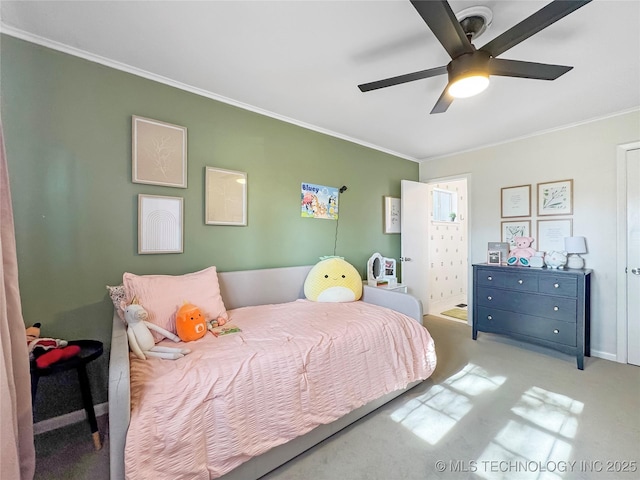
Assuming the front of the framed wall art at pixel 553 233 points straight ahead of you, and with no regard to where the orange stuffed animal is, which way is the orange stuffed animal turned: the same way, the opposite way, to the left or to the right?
to the left

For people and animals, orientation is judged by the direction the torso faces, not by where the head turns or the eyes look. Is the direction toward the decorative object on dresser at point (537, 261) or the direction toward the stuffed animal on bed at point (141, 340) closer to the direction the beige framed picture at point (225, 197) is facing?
the decorative object on dresser

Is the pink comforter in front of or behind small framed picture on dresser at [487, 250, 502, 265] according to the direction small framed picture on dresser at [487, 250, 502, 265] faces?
in front

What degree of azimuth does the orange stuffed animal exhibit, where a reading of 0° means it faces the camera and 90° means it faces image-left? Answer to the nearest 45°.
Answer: approximately 315°

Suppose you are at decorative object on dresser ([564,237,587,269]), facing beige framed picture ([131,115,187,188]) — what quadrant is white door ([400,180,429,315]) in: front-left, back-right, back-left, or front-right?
front-right

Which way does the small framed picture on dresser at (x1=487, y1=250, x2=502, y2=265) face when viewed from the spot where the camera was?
facing the viewer

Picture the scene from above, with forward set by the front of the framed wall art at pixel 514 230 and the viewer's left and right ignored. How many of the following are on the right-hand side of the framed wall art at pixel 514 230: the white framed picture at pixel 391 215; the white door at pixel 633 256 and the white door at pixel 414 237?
2

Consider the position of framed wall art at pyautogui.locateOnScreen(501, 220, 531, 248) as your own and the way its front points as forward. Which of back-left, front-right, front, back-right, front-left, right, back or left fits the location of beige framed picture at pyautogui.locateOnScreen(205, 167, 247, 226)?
front-right

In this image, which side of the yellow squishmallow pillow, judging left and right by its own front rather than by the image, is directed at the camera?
front

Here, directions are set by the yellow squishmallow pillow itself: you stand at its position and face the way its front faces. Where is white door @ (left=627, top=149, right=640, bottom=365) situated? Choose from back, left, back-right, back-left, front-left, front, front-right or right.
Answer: left

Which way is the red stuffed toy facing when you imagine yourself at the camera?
facing the viewer and to the right of the viewer
